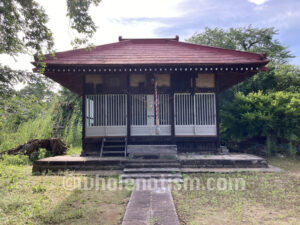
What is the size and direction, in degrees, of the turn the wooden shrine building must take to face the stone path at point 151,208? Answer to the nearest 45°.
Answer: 0° — it already faces it

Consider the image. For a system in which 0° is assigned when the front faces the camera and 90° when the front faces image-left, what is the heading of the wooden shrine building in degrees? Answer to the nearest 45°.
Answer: approximately 0°

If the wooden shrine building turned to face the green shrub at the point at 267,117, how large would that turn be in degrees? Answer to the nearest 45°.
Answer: approximately 90° to its left

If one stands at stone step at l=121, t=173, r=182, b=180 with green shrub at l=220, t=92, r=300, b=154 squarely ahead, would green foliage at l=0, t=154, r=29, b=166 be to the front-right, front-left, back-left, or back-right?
back-left

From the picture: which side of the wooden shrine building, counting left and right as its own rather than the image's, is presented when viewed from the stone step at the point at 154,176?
front

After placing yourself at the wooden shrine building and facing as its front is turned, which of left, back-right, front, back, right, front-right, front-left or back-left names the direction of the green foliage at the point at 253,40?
back-left

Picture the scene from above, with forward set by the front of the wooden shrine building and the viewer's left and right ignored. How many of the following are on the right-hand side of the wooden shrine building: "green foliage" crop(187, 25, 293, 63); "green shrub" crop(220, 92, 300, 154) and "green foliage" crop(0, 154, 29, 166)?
1

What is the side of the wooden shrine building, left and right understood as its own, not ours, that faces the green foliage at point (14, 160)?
right

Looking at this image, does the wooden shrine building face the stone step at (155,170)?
yes

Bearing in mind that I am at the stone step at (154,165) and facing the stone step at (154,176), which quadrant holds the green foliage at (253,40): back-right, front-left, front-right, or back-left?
back-left
